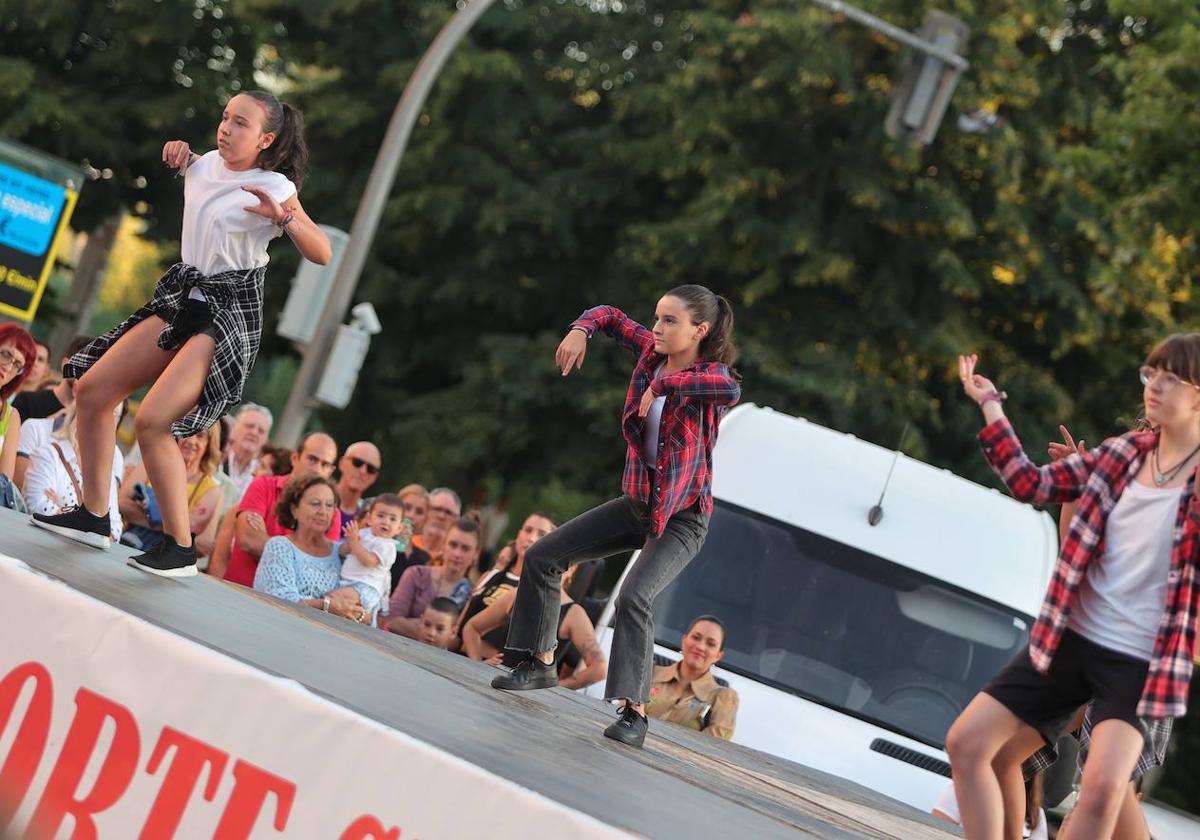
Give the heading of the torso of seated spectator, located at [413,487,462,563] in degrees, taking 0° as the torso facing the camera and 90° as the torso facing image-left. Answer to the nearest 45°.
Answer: approximately 0°

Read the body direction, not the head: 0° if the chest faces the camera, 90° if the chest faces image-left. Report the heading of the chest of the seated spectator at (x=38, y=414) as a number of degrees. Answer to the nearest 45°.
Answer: approximately 315°

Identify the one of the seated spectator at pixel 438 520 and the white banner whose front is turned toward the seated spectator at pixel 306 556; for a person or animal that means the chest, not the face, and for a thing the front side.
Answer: the seated spectator at pixel 438 520

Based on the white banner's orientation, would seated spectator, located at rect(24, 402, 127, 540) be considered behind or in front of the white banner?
behind

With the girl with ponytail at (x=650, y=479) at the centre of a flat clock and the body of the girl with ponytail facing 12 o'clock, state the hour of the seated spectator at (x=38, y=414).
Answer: The seated spectator is roughly at 3 o'clock from the girl with ponytail.

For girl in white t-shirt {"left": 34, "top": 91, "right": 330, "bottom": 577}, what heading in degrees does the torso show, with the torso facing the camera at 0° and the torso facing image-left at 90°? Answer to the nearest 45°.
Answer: approximately 45°

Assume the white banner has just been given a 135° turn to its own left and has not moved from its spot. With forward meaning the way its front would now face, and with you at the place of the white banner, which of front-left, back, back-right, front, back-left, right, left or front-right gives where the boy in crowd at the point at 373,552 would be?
front-left

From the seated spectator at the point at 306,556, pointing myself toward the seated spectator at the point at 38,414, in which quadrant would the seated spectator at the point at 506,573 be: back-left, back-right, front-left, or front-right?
back-right
